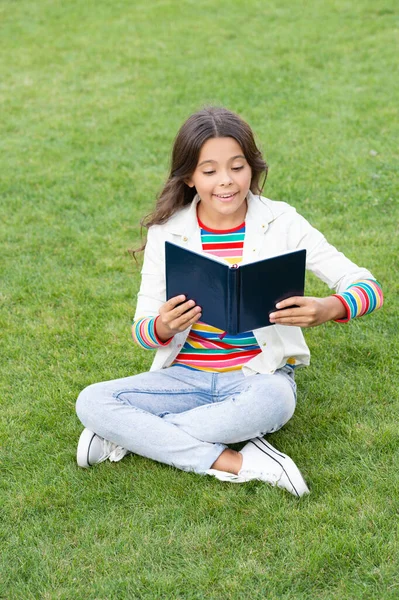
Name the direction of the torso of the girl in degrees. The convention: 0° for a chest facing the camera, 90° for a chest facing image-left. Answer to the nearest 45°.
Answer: approximately 0°
